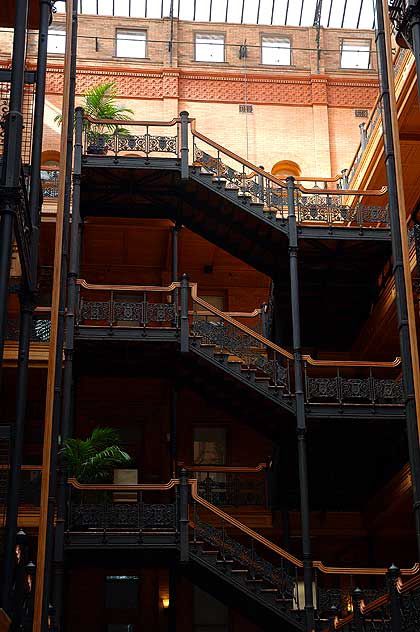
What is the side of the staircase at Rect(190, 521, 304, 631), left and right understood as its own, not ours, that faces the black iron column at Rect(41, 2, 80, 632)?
back

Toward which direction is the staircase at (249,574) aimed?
to the viewer's right
